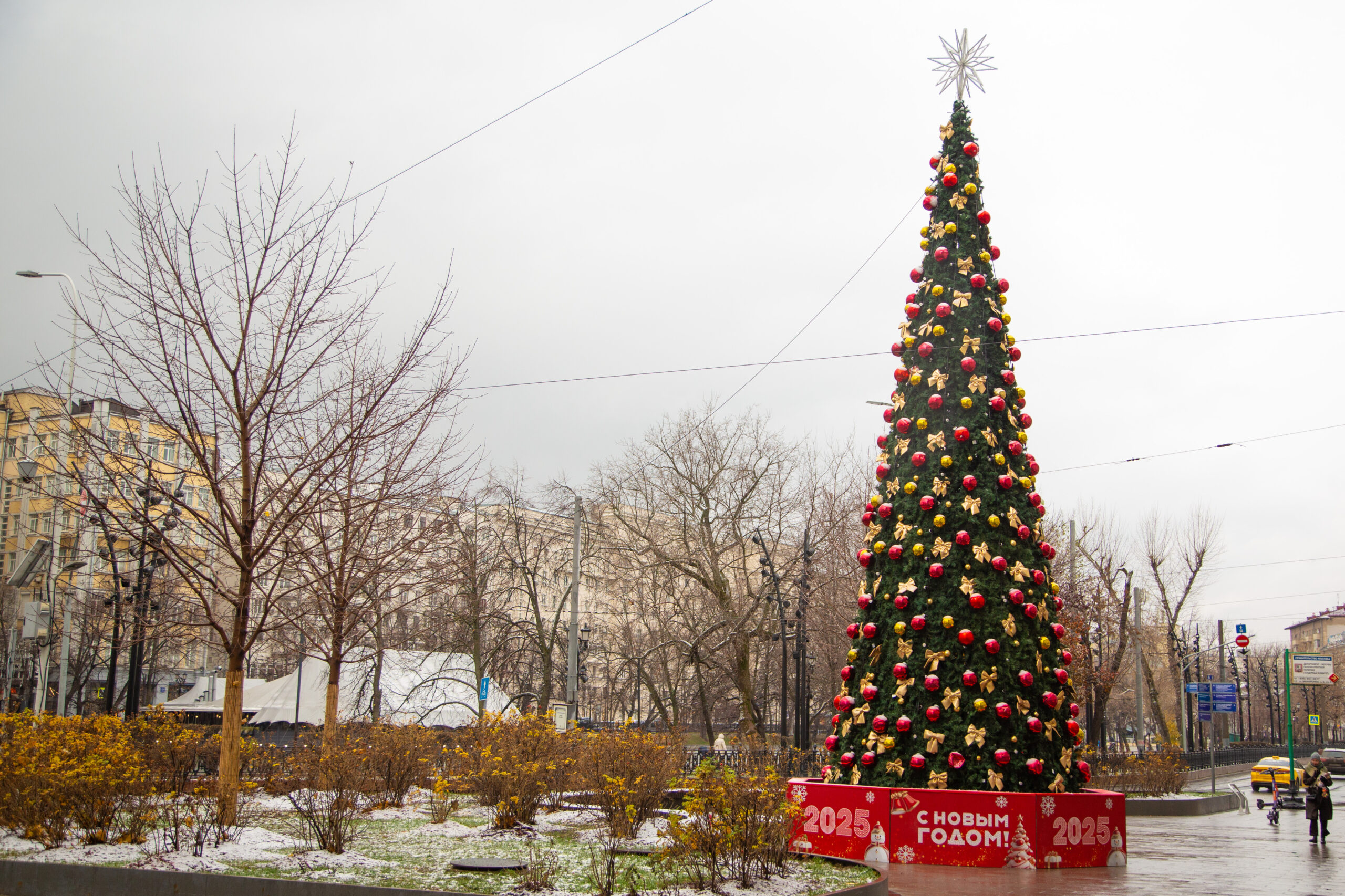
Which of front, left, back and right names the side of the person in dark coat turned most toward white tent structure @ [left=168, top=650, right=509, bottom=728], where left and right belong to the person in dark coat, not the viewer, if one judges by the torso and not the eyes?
right

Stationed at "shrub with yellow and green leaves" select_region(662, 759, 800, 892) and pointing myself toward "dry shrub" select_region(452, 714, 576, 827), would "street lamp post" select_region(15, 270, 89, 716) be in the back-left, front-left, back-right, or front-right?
front-left

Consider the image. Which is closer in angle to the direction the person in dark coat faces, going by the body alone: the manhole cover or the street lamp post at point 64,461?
the manhole cover

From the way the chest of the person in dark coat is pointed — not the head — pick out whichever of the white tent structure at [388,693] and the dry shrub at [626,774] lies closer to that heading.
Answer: the dry shrub

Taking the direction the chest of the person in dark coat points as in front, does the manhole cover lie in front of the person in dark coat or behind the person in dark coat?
in front

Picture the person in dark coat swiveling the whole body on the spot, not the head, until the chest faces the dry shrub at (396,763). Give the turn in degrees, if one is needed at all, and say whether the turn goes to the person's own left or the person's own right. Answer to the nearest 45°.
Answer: approximately 45° to the person's own right

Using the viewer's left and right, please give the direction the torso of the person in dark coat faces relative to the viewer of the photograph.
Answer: facing the viewer

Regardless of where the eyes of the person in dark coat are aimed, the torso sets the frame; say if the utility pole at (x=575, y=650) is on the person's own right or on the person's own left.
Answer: on the person's own right

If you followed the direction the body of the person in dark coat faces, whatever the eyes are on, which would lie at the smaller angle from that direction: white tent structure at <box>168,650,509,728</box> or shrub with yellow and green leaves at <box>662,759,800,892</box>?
the shrub with yellow and green leaves

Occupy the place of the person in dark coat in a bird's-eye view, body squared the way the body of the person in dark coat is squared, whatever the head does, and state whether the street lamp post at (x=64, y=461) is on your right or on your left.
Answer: on your right

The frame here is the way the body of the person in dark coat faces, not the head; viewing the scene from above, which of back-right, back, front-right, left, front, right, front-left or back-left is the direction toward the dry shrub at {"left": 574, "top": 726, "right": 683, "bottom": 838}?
front-right

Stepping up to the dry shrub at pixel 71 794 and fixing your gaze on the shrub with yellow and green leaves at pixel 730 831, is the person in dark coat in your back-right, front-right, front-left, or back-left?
front-left

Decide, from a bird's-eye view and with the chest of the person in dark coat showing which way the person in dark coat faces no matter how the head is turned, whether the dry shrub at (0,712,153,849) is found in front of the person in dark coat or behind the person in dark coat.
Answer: in front
